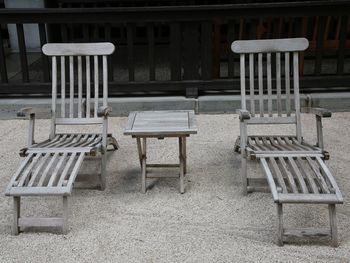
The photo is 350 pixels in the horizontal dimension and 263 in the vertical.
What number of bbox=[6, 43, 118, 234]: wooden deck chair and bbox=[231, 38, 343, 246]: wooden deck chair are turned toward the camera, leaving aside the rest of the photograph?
2

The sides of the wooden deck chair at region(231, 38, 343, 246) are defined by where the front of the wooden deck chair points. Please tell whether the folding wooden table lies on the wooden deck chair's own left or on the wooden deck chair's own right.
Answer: on the wooden deck chair's own right

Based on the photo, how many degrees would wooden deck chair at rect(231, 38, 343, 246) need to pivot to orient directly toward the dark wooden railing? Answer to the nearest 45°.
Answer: approximately 135° to its right

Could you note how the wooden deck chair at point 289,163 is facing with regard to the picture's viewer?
facing the viewer

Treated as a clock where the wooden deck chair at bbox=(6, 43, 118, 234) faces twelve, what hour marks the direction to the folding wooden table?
The folding wooden table is roughly at 9 o'clock from the wooden deck chair.

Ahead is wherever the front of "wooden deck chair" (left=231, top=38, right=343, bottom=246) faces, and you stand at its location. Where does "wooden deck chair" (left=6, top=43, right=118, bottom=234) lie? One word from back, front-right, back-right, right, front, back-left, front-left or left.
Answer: right

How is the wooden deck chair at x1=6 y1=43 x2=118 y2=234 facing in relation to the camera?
toward the camera

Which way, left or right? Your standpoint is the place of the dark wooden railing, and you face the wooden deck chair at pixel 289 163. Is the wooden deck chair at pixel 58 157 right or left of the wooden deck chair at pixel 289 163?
right
